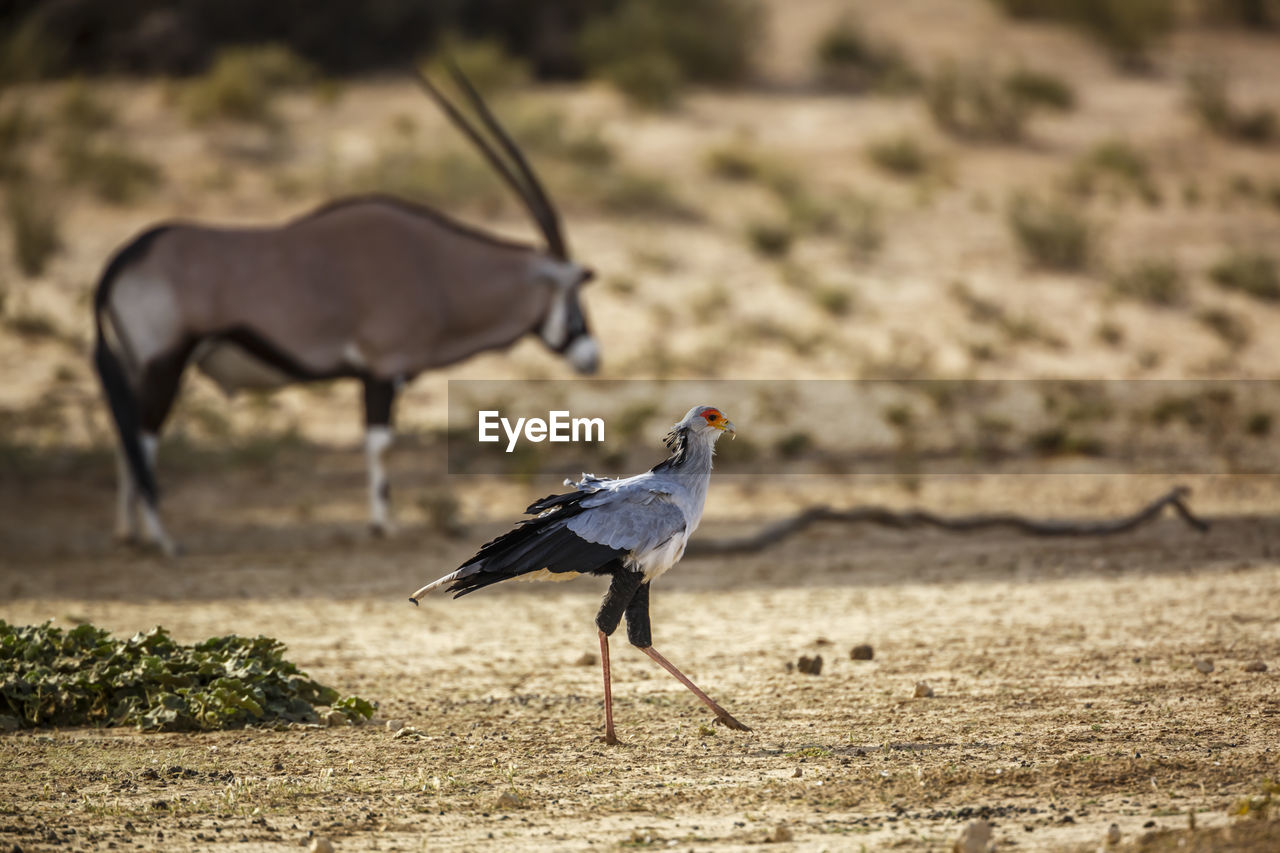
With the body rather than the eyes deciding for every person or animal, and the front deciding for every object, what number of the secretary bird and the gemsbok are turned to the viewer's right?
2

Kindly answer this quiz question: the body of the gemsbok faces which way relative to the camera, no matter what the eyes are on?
to the viewer's right

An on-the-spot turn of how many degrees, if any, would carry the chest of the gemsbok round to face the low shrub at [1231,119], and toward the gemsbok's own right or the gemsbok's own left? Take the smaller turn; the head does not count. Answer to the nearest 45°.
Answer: approximately 45° to the gemsbok's own left

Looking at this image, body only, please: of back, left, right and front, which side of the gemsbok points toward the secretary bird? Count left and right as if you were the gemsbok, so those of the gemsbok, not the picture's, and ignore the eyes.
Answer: right

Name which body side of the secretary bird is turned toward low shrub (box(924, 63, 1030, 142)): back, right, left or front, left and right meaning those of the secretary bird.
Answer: left

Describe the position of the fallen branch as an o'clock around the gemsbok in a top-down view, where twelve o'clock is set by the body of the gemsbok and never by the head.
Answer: The fallen branch is roughly at 1 o'clock from the gemsbok.

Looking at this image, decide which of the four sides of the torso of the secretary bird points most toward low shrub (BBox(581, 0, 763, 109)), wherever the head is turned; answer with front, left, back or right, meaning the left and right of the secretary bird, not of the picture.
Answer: left

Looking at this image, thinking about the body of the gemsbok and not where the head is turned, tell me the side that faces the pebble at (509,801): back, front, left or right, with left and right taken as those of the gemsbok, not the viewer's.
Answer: right

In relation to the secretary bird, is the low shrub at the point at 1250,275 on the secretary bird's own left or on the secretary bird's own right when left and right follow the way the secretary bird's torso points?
on the secretary bird's own left

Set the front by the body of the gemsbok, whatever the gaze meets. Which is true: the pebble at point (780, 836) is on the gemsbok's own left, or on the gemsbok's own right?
on the gemsbok's own right

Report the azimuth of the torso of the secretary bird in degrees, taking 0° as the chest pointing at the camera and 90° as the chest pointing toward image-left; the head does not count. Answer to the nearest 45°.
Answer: approximately 270°
